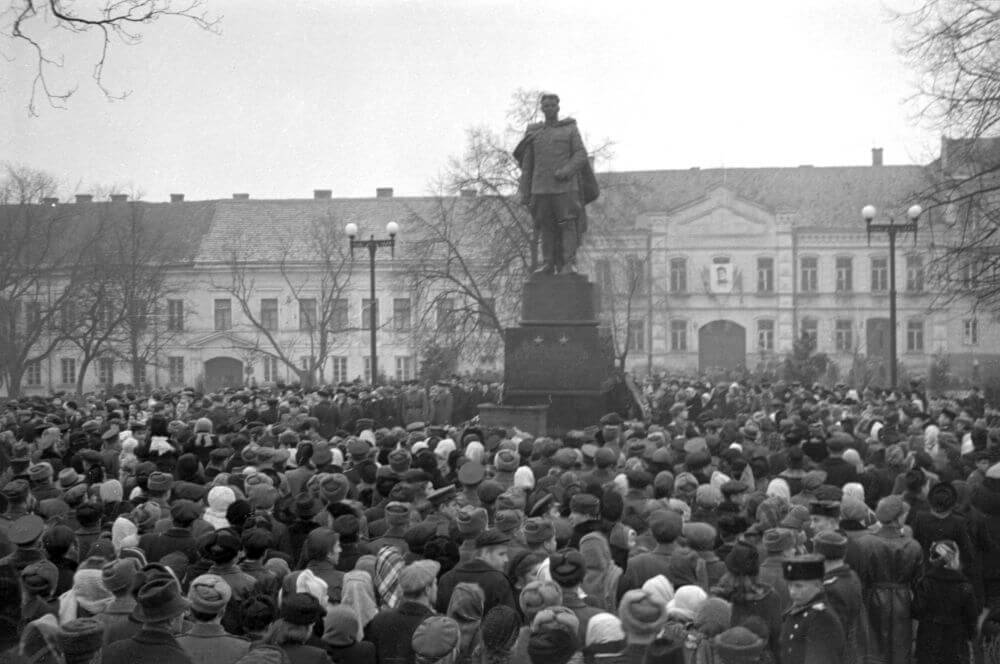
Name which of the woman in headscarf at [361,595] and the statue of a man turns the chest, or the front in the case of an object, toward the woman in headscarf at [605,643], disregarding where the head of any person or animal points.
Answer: the statue of a man

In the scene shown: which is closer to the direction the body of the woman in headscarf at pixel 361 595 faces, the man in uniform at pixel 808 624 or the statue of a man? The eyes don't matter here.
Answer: the statue of a man

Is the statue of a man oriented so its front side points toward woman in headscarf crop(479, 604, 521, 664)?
yes

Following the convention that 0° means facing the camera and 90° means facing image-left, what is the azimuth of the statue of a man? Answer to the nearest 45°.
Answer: approximately 0°

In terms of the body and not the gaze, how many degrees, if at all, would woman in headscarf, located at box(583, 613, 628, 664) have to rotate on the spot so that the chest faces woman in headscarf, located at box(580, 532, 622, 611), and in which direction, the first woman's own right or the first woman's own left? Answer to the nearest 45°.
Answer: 0° — they already face them

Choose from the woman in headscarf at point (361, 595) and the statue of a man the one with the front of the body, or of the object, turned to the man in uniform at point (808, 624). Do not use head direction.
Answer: the statue of a man

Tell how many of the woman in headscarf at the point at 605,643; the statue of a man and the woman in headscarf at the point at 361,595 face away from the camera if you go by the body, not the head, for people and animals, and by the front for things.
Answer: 2

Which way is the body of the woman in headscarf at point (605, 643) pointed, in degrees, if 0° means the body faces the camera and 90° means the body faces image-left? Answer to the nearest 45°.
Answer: approximately 180°

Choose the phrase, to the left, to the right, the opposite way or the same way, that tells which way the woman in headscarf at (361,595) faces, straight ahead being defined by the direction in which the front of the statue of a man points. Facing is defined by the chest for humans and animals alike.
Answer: the opposite way

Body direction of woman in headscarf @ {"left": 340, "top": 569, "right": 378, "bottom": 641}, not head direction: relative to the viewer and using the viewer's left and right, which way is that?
facing away from the viewer

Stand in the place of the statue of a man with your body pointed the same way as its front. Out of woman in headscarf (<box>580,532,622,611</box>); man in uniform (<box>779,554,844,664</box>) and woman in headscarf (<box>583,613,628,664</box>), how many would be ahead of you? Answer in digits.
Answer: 3
